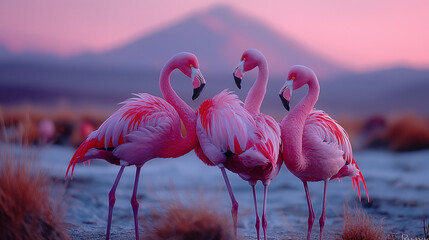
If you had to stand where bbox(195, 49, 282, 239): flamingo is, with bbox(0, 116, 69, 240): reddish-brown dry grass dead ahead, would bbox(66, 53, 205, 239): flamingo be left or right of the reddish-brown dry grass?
right

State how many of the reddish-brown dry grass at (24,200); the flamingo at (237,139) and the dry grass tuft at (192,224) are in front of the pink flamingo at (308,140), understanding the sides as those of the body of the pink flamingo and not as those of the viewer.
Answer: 3

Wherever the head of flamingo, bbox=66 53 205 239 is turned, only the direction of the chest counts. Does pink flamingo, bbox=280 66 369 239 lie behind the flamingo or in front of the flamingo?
in front

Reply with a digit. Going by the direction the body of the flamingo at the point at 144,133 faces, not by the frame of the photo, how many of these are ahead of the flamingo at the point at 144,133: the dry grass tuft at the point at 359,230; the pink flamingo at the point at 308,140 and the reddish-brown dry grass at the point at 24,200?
2

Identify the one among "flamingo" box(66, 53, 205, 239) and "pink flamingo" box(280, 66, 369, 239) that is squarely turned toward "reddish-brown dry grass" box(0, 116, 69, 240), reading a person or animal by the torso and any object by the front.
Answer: the pink flamingo

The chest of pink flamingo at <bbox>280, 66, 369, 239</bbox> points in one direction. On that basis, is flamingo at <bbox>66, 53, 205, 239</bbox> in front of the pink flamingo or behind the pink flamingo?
in front

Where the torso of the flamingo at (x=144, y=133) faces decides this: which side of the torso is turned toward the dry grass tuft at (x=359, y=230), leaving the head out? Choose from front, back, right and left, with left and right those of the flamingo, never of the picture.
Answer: front

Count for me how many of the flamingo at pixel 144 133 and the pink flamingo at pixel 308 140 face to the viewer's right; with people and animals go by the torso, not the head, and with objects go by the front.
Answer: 1

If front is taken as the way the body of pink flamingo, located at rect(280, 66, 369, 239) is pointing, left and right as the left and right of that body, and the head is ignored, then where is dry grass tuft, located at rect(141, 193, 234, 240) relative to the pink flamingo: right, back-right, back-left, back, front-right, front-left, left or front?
front

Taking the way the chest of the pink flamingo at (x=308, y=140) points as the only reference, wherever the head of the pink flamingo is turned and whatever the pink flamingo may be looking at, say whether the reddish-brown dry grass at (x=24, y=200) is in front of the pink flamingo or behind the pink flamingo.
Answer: in front

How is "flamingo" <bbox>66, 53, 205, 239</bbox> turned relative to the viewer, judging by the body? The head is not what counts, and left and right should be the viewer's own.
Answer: facing to the right of the viewer

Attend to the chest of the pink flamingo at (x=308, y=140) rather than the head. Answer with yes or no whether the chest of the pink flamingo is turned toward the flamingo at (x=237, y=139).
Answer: yes

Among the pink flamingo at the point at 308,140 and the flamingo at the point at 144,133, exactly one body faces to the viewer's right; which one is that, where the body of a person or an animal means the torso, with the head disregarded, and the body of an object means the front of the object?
the flamingo

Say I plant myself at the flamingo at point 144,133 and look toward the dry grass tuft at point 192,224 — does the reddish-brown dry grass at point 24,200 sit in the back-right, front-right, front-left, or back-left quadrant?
front-right

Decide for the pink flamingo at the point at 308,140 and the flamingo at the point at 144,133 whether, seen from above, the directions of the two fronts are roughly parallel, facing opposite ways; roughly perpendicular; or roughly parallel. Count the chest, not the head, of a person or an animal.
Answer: roughly parallel, facing opposite ways

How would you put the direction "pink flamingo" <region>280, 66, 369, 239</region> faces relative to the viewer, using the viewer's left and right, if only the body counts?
facing the viewer and to the left of the viewer

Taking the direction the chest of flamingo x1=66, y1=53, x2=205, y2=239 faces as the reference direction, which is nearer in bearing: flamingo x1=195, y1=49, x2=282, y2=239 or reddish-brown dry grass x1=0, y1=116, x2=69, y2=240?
the flamingo
